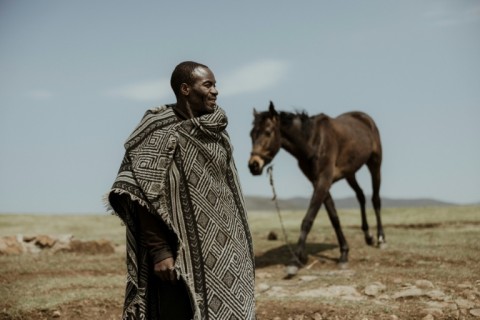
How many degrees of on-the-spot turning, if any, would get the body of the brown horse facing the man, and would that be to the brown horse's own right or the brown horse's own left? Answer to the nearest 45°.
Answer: approximately 45° to the brown horse's own left

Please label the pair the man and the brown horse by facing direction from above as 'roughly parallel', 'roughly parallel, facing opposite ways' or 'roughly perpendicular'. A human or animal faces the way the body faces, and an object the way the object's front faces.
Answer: roughly perpendicular

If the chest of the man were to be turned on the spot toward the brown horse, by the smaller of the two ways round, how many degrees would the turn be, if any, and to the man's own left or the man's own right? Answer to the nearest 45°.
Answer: approximately 135° to the man's own left

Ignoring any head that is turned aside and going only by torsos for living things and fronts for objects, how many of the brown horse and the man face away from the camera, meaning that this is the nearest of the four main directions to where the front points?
0

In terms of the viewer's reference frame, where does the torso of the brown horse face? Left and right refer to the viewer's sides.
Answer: facing the viewer and to the left of the viewer

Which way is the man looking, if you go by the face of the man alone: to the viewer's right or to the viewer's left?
to the viewer's right

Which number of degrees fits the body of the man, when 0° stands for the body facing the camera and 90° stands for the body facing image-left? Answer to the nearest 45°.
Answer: approximately 315°
